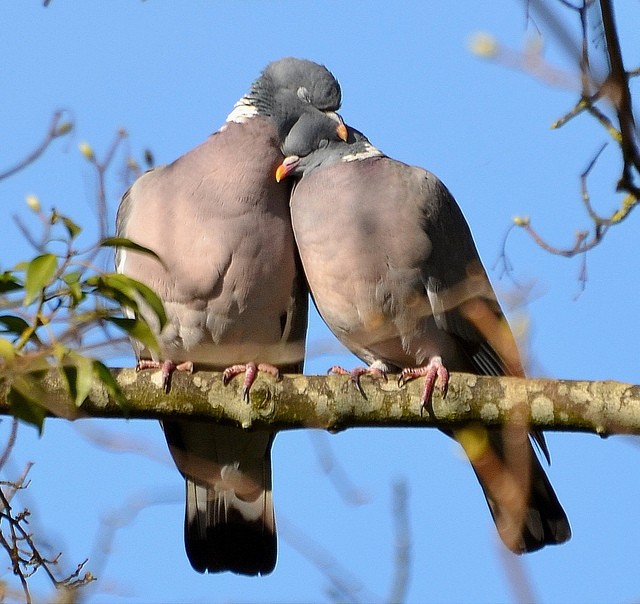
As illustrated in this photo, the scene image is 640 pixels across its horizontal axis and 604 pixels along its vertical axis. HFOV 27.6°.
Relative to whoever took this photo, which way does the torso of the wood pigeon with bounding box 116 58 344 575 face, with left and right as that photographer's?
facing the viewer

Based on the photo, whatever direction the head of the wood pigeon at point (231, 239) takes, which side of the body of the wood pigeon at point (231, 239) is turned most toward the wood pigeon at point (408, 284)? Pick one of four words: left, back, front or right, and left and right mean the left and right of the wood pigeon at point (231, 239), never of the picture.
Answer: left

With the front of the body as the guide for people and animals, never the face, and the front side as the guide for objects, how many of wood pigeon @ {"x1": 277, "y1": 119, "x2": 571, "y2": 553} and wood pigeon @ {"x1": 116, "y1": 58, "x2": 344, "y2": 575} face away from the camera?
0

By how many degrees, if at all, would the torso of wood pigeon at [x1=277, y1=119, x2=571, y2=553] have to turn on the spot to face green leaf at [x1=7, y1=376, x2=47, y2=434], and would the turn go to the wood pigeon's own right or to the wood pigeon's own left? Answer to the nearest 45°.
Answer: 0° — it already faces it

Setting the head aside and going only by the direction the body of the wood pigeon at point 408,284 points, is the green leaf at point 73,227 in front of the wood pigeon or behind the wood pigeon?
in front

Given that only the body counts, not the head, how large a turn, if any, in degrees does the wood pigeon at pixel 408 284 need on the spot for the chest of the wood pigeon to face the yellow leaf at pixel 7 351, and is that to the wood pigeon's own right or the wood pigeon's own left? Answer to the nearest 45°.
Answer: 0° — it already faces it
